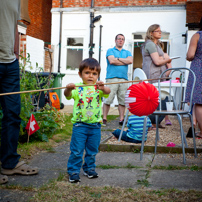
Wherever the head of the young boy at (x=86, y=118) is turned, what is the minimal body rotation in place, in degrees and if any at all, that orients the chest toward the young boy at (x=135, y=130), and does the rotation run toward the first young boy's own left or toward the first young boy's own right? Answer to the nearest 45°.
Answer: approximately 135° to the first young boy's own left

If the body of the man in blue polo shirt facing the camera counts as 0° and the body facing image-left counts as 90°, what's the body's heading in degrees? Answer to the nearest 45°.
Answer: approximately 0°

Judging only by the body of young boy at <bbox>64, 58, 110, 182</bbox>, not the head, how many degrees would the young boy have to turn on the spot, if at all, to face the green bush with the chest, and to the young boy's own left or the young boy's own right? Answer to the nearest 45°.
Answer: approximately 135° to the young boy's own right

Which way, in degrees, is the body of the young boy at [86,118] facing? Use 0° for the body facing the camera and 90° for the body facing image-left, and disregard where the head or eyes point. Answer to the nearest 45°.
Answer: approximately 0°

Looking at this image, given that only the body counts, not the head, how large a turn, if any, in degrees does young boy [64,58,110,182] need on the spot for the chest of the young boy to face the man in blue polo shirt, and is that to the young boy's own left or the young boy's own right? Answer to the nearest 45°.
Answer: approximately 180°

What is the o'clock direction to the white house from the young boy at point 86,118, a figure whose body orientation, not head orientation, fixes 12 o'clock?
The white house is roughly at 6 o'clock from the young boy.

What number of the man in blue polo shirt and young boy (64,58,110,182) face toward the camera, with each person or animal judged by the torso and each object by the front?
2

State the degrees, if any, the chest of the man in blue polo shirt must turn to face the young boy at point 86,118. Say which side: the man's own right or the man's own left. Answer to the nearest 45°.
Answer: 0° — they already face them

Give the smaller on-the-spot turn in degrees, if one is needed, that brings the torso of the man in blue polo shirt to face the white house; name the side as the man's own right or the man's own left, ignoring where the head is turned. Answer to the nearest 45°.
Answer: approximately 180°
